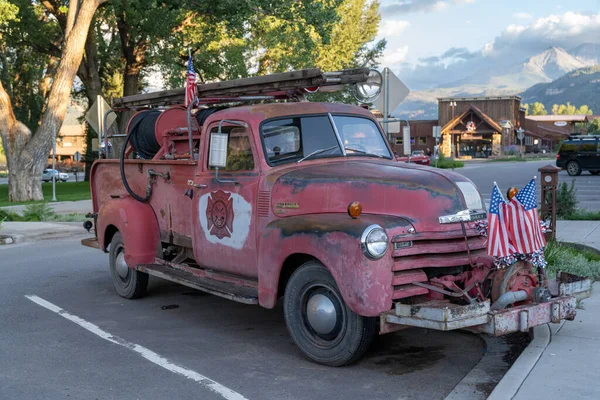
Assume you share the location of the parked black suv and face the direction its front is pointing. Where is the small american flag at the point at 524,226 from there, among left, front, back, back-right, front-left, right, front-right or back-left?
right

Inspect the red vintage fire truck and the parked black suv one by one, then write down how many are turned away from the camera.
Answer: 0

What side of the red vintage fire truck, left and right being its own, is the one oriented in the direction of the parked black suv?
left

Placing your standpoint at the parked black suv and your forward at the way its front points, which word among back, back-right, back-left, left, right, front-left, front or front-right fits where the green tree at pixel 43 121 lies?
back-right

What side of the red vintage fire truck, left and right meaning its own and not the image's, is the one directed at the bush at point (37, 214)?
back

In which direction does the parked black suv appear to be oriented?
to the viewer's right

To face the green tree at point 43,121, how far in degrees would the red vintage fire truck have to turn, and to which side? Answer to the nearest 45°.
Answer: approximately 180°

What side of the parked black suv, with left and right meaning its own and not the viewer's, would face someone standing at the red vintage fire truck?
right
